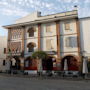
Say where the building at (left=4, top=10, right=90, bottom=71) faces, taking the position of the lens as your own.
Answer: facing the viewer and to the left of the viewer
